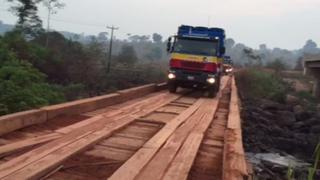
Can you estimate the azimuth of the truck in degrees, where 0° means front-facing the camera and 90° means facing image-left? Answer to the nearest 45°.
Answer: approximately 0°

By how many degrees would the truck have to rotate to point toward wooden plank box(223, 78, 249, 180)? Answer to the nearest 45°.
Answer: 0° — it already faces it

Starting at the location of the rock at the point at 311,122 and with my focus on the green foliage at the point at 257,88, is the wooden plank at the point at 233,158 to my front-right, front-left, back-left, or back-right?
back-left
